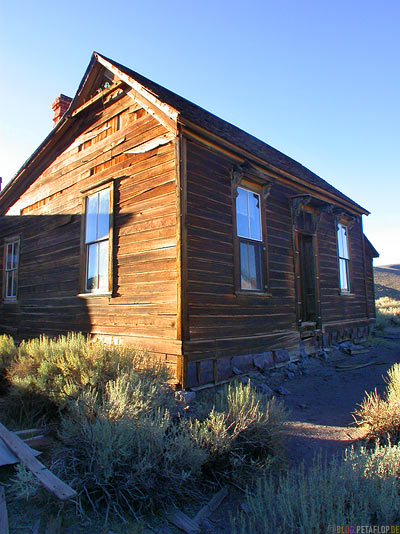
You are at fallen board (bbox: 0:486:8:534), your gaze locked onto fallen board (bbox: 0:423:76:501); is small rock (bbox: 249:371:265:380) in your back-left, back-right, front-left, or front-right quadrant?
front-right

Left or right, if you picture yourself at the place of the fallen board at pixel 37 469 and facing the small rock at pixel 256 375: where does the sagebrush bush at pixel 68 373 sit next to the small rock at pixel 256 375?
left

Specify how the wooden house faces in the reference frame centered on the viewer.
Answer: facing the viewer and to the right of the viewer

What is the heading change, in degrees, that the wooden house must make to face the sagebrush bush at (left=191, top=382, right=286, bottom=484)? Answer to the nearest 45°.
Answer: approximately 45° to its right

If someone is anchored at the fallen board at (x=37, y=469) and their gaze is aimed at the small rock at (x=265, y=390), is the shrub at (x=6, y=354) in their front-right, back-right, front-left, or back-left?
front-left

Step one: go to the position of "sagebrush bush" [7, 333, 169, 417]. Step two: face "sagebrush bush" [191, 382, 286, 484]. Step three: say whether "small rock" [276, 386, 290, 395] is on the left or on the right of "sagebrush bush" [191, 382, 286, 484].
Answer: left

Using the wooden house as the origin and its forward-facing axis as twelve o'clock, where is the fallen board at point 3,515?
The fallen board is roughly at 2 o'clock from the wooden house.

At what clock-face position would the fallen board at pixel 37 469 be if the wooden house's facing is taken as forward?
The fallen board is roughly at 2 o'clock from the wooden house.
